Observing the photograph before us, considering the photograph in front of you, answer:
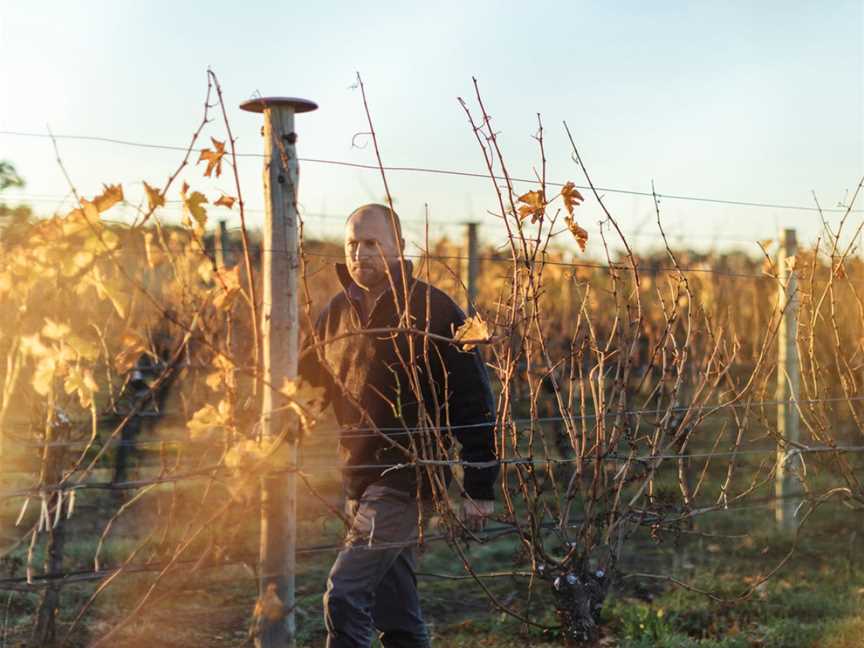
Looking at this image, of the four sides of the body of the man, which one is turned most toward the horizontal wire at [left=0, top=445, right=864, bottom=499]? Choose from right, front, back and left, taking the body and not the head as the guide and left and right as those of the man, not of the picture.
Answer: front

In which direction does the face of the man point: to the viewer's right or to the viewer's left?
to the viewer's left

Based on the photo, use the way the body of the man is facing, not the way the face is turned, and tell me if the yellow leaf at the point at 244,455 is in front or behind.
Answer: in front

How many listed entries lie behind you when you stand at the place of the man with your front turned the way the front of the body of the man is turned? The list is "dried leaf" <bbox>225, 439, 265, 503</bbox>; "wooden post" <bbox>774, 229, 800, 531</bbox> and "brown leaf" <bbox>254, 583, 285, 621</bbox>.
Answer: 1

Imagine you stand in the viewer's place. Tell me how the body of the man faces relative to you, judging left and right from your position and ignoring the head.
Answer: facing the viewer and to the left of the viewer

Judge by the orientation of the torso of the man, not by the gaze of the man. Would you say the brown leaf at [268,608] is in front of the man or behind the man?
in front
